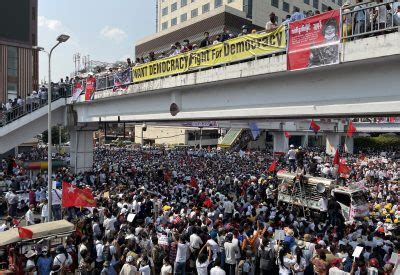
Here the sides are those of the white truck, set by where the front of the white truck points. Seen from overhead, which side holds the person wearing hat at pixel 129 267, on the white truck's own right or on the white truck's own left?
on the white truck's own right

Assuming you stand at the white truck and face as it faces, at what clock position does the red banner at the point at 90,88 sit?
The red banner is roughly at 5 o'clock from the white truck.

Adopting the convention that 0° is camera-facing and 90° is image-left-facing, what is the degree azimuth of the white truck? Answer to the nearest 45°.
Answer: approximately 315°

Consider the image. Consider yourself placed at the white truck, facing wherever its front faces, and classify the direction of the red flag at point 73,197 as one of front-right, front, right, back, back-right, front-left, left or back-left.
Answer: right

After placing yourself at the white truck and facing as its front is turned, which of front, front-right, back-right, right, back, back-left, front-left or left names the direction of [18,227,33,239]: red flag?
right

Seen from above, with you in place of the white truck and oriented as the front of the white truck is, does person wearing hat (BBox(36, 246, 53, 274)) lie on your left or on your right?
on your right
